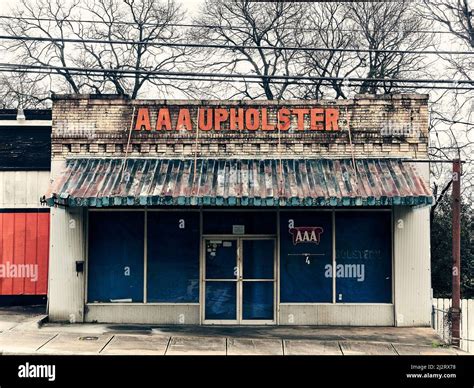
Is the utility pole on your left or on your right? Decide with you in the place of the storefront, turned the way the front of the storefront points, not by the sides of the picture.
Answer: on your left

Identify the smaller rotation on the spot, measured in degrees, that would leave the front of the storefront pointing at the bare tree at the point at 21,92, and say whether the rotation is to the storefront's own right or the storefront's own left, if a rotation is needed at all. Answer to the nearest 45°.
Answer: approximately 135° to the storefront's own right

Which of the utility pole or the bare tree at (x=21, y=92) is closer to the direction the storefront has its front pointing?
the utility pole

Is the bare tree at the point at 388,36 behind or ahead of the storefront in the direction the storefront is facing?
behind

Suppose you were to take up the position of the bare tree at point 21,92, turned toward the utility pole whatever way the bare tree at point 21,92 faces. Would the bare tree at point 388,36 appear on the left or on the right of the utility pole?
left

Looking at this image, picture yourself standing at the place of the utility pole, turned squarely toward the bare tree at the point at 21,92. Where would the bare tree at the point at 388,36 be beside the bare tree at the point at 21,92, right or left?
right

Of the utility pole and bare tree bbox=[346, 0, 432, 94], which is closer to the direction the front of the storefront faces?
the utility pole

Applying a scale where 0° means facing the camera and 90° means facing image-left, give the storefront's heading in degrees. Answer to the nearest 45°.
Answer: approximately 0°
